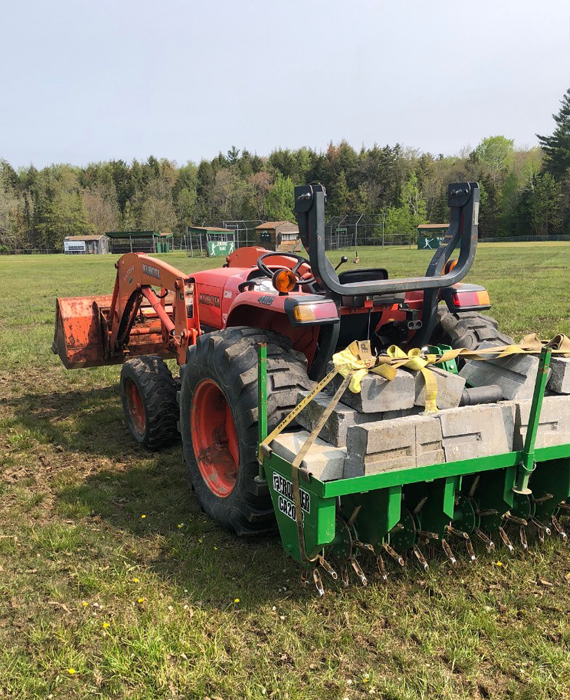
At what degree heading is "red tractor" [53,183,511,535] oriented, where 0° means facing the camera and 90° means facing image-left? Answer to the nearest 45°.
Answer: approximately 135°

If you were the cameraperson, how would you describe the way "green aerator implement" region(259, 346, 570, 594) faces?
facing away from the viewer and to the left of the viewer

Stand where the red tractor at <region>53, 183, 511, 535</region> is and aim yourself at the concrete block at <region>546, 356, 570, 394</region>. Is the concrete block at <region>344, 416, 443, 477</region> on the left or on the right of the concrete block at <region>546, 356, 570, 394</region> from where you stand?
right

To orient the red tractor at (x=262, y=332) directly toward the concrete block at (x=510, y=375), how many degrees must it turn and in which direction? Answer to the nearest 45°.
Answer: approximately 180°

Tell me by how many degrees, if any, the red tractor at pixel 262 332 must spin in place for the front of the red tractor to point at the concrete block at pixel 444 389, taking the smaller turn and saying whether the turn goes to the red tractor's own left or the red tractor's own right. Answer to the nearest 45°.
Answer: approximately 180°
